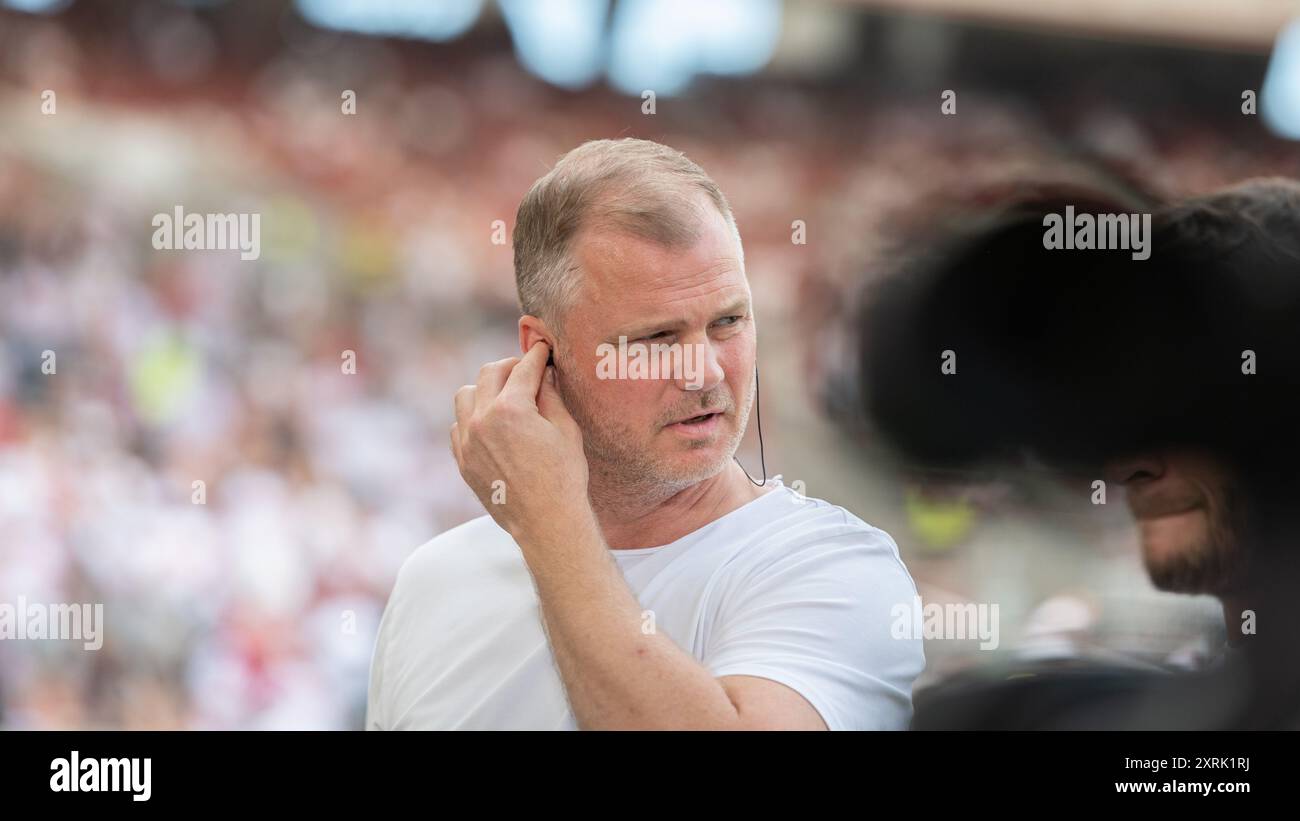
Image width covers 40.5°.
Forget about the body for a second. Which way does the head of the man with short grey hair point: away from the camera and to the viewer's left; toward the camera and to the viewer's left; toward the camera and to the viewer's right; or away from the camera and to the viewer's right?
toward the camera and to the viewer's right

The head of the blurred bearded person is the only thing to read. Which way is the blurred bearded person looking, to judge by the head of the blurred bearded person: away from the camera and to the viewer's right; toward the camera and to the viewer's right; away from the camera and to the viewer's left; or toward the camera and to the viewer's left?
toward the camera and to the viewer's left

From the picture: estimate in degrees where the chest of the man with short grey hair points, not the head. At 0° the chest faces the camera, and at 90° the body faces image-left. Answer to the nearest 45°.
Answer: approximately 0°

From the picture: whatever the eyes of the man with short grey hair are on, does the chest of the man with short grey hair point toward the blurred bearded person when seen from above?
no
